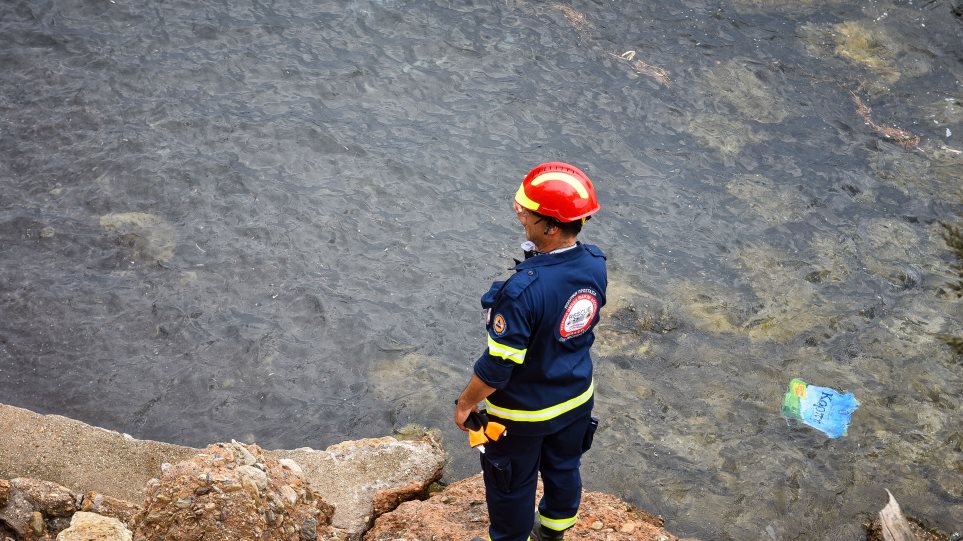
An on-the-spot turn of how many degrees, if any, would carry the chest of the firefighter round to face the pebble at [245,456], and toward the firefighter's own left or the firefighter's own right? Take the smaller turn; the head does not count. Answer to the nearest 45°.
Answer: approximately 45° to the firefighter's own left

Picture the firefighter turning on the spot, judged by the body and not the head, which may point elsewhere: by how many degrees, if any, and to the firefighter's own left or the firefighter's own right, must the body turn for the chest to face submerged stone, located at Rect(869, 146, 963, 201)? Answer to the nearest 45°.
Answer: approximately 90° to the firefighter's own right

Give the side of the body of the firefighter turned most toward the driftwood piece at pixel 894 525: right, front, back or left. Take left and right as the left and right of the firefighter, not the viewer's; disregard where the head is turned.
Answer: right

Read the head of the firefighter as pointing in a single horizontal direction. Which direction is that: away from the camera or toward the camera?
away from the camera

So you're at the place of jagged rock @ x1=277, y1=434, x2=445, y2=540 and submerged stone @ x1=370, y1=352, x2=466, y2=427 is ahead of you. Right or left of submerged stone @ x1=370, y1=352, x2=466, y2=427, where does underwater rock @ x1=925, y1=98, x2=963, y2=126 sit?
right

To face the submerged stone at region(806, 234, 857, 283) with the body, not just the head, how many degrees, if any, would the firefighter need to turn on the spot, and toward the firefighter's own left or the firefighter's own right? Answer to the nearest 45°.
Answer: approximately 90° to the firefighter's own right

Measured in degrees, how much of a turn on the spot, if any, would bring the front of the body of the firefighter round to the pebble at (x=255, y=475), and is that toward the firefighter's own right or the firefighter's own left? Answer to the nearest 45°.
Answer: approximately 45° to the firefighter's own left

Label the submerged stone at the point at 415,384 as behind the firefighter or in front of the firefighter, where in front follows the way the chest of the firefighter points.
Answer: in front

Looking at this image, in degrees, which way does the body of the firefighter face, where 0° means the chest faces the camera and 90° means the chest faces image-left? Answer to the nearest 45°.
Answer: approximately 135°

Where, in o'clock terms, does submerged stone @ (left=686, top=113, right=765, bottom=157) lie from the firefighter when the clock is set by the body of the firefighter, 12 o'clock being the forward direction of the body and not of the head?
The submerged stone is roughly at 2 o'clock from the firefighter.
